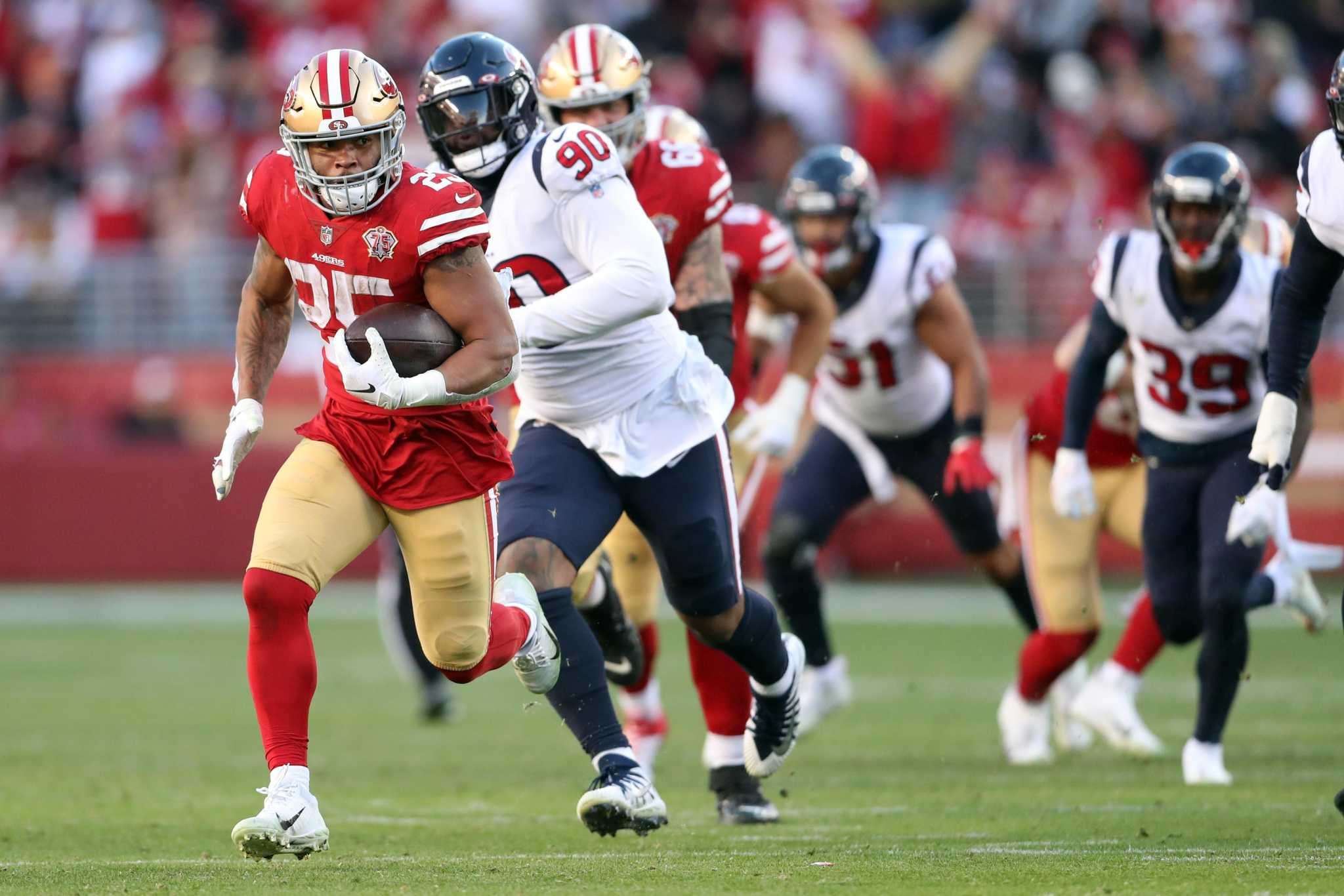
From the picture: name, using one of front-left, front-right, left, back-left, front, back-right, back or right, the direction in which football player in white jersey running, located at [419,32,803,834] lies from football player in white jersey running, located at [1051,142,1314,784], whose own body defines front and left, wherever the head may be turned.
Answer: front-right

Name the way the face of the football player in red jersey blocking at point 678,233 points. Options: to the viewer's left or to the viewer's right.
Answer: to the viewer's left

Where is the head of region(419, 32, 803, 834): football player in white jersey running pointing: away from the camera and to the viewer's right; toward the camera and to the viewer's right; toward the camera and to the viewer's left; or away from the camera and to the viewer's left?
toward the camera and to the viewer's left

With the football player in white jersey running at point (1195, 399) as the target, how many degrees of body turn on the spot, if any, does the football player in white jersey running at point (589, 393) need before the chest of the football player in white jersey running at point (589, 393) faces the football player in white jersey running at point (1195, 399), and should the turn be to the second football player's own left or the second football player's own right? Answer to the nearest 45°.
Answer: approximately 180°

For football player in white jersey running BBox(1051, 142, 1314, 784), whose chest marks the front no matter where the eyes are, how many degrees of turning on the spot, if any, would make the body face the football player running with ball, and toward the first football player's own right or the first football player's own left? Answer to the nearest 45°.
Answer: approximately 45° to the first football player's own right

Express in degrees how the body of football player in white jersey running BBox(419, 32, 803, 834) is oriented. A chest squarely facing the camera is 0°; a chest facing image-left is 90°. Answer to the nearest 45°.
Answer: approximately 45°
